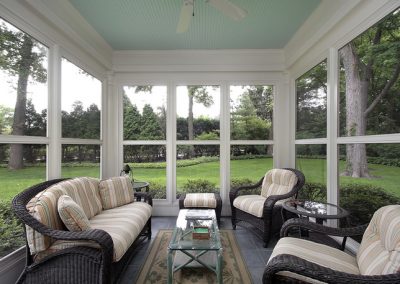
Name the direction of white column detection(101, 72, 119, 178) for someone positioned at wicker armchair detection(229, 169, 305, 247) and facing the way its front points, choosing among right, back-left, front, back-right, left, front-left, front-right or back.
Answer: front-right

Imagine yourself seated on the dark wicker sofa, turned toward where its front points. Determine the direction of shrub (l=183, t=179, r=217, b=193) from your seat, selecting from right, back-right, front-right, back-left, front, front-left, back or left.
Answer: left

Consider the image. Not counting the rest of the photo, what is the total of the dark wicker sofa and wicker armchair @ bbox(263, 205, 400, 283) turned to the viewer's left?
1

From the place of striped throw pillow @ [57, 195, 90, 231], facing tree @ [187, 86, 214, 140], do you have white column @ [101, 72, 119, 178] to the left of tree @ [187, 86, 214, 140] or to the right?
left

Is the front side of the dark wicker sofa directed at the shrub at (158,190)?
no

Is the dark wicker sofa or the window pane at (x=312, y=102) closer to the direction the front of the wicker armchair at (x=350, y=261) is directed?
the dark wicker sofa

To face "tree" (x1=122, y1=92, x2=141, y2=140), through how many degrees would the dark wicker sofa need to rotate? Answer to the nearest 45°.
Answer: approximately 135° to its left

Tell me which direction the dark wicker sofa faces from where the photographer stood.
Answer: facing the viewer and to the right of the viewer

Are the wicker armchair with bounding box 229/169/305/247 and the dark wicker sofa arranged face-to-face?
no

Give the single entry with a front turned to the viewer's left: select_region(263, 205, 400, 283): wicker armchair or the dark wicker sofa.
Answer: the wicker armchair

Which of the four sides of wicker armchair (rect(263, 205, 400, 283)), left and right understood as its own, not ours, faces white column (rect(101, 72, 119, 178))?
front

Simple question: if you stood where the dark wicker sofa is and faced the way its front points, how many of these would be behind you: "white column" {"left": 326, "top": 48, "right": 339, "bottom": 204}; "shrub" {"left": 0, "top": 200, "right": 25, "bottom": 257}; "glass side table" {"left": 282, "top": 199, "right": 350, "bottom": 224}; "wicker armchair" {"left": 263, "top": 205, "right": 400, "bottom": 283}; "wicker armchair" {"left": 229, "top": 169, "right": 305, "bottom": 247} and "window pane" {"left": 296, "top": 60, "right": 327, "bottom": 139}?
1

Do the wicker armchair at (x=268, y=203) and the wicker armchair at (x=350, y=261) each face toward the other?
no

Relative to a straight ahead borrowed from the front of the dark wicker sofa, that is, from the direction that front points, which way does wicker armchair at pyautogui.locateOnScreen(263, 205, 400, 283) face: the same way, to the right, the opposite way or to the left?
the opposite way

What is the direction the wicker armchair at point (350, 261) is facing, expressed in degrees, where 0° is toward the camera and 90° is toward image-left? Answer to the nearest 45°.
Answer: approximately 90°

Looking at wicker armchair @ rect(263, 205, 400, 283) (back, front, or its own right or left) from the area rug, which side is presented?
front

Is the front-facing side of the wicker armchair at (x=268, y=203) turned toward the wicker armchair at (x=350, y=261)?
no

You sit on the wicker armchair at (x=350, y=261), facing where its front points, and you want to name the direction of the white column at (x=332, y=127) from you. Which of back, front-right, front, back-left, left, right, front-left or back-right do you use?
right
